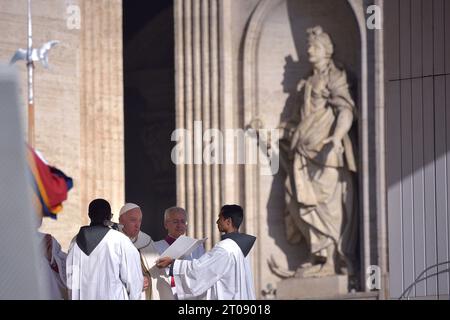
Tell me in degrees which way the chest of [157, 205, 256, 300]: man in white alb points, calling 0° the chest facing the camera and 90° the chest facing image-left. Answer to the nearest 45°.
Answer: approximately 135°

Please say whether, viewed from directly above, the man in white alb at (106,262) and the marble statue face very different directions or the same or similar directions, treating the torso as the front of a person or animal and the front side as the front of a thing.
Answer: very different directions

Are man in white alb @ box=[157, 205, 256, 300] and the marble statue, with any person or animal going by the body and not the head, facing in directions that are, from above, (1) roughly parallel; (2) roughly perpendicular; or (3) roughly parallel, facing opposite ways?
roughly perpendicular

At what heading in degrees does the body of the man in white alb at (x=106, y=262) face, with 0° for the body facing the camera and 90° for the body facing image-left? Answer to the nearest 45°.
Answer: approximately 225°

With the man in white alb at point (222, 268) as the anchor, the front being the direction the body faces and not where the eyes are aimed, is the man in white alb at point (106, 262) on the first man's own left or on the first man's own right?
on the first man's own left

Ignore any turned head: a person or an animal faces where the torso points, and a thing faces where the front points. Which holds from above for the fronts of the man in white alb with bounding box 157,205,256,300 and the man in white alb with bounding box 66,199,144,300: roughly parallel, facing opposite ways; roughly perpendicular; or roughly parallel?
roughly perpendicular

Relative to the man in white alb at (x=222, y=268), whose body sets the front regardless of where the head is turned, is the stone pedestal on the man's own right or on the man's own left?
on the man's own right

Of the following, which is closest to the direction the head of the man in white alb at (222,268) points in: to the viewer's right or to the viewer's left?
to the viewer's left
